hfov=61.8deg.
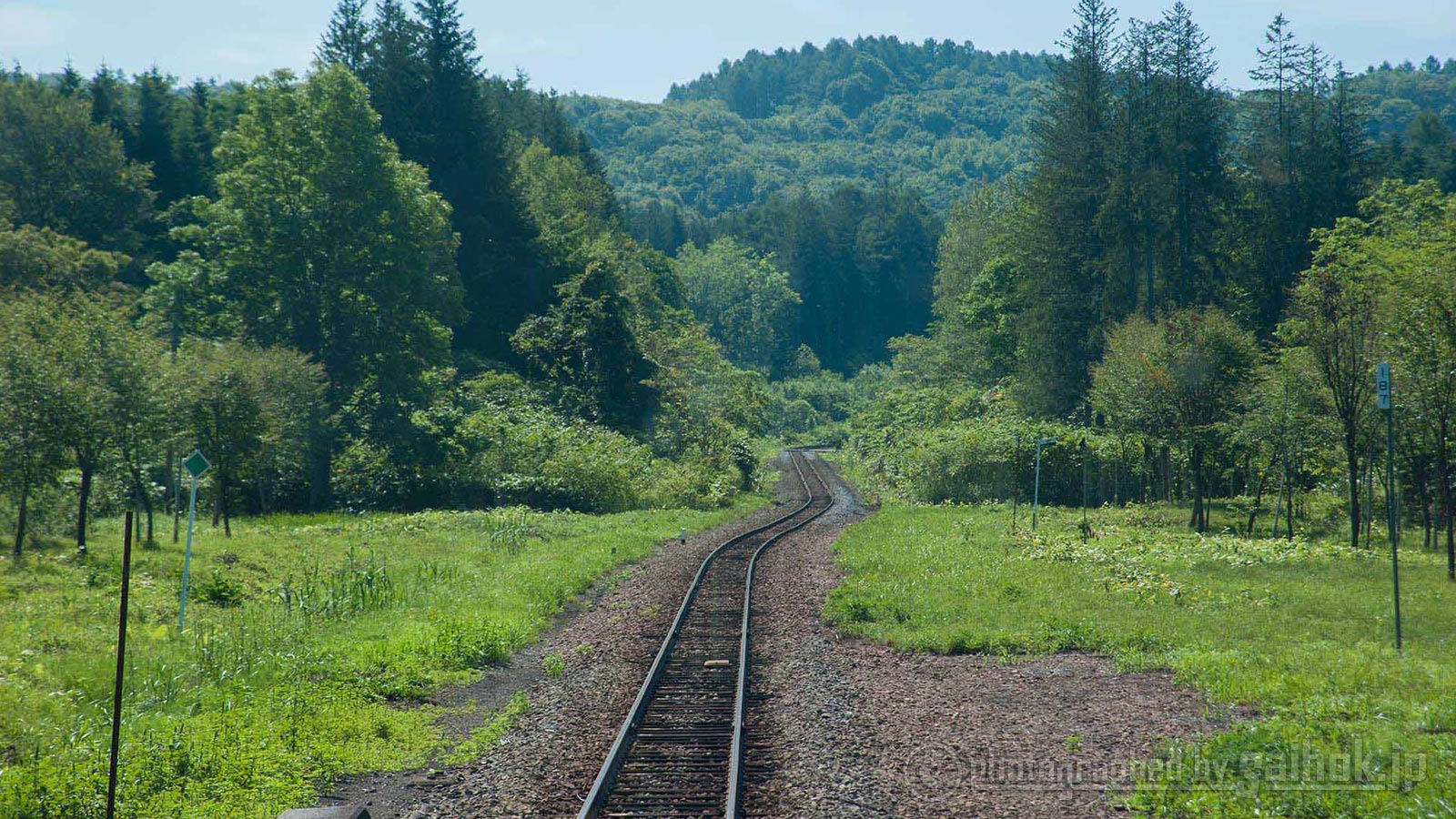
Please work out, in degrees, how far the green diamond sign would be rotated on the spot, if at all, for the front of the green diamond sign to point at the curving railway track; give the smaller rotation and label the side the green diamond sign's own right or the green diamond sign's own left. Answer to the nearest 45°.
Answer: approximately 45° to the green diamond sign's own left

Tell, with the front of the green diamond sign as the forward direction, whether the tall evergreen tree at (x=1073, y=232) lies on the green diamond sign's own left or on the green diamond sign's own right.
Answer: on the green diamond sign's own left

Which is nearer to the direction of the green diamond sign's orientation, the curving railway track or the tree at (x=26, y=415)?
the curving railway track

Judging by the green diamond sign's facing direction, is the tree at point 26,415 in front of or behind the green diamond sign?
behind

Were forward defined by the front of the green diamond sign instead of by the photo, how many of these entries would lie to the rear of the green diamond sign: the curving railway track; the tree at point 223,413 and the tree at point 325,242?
2

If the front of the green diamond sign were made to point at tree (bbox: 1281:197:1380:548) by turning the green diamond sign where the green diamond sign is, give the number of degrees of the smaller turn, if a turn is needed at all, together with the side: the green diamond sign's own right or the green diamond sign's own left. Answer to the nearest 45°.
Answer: approximately 90° to the green diamond sign's own left

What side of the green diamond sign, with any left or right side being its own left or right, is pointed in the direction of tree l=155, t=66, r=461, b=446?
back

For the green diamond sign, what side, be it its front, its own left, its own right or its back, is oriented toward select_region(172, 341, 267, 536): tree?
back

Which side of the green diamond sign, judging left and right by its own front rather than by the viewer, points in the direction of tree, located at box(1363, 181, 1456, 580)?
left

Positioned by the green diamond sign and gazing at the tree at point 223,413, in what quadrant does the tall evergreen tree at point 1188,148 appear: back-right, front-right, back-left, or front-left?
front-right
